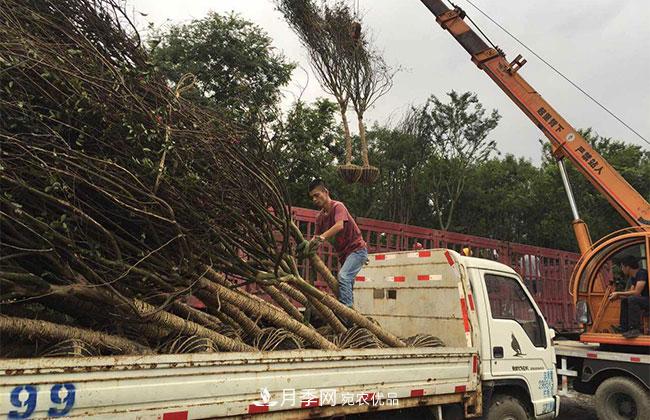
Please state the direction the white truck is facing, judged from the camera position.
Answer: facing away from the viewer and to the right of the viewer

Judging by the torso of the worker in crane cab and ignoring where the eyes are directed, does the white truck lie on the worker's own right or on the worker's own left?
on the worker's own left

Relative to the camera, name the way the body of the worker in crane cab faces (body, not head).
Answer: to the viewer's left

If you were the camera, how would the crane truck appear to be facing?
facing to the right of the viewer

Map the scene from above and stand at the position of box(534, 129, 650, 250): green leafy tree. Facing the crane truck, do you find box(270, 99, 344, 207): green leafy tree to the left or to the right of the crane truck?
right

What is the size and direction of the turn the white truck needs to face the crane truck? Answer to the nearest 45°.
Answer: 0° — it already faces it

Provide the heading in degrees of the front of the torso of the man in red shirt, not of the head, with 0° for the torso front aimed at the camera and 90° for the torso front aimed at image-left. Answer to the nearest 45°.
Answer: approximately 45°

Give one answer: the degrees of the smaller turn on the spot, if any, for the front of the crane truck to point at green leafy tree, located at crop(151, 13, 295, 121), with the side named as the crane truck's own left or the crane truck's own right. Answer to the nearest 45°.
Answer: approximately 180°

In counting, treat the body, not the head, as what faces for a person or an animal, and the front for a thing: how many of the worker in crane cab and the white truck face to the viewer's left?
1

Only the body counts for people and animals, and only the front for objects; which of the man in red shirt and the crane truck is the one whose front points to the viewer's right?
the crane truck

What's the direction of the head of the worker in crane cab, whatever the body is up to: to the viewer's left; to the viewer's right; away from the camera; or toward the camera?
to the viewer's left

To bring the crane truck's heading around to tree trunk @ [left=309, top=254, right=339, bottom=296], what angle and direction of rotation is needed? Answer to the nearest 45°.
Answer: approximately 135° to its right
